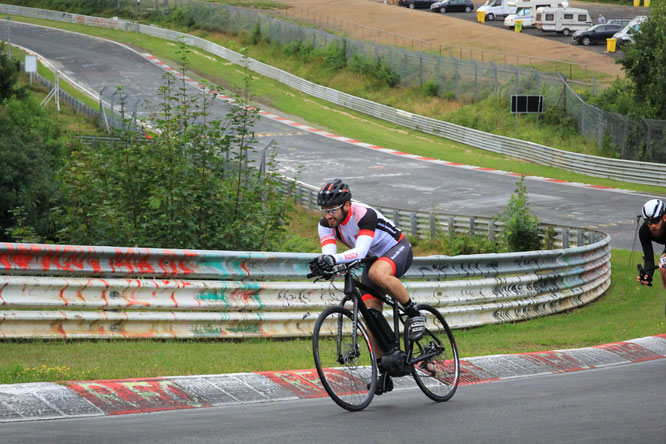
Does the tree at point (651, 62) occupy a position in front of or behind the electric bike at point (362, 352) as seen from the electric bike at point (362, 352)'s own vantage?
behind

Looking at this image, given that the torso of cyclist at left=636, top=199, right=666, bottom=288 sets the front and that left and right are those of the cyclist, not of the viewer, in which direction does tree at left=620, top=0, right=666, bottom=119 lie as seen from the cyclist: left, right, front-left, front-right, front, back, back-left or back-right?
back-right

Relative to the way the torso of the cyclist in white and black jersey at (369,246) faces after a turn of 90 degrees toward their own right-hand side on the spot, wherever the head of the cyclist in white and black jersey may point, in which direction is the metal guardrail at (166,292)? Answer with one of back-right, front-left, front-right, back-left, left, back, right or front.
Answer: front

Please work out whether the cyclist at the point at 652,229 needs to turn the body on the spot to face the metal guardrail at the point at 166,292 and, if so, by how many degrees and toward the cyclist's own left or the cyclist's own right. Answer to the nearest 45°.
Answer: approximately 45° to the cyclist's own right

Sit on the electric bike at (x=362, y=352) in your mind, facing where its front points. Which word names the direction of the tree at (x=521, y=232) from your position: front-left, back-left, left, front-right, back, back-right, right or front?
back-right

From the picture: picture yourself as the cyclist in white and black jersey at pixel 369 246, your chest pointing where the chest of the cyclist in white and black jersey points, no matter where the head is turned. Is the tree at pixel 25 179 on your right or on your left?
on your right

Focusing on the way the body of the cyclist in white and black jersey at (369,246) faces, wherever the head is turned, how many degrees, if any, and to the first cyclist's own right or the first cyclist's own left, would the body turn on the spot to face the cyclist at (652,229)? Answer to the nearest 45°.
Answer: approximately 180°

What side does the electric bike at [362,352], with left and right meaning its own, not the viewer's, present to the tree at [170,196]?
right

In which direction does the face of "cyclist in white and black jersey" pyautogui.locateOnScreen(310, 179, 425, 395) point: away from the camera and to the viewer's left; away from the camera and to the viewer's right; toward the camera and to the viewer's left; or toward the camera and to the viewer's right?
toward the camera and to the viewer's left

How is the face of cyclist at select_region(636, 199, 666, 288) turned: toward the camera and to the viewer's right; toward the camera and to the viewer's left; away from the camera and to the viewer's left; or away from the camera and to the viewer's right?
toward the camera and to the viewer's left

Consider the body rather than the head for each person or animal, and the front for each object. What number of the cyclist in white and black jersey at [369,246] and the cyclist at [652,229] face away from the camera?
0

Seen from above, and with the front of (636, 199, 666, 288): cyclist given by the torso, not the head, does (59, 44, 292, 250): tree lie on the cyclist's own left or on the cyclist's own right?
on the cyclist's own right

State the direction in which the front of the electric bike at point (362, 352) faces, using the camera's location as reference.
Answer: facing the viewer and to the left of the viewer

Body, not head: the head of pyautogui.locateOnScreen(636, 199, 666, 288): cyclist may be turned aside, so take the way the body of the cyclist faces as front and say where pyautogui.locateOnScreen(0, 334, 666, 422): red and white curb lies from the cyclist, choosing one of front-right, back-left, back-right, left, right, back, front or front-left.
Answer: front

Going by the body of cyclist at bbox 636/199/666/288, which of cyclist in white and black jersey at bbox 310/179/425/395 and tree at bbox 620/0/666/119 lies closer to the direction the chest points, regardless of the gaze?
the cyclist in white and black jersey

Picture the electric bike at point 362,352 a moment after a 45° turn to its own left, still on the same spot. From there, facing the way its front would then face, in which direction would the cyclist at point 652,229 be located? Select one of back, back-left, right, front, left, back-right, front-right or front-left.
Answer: back-left
